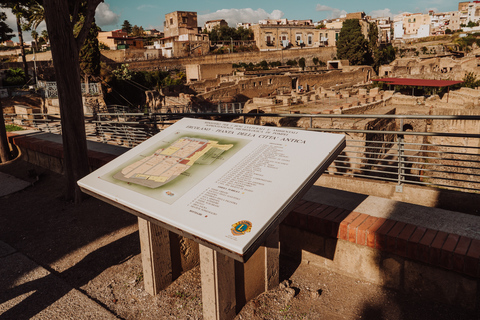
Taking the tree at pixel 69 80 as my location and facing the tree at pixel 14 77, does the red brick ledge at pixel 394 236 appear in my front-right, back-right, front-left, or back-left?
back-right

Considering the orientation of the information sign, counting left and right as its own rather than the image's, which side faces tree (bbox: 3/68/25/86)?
right

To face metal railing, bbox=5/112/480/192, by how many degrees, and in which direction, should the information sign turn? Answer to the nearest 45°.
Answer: approximately 180°

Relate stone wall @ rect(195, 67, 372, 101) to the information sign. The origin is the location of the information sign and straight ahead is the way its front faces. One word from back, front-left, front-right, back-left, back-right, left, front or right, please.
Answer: back-right

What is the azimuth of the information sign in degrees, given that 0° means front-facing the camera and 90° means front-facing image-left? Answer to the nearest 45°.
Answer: approximately 45°

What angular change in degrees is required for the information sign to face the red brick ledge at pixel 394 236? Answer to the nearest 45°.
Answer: approximately 135° to its left

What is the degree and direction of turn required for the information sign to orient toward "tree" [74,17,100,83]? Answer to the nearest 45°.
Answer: approximately 135° to its right

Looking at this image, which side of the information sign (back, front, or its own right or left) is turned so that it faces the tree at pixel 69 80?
right

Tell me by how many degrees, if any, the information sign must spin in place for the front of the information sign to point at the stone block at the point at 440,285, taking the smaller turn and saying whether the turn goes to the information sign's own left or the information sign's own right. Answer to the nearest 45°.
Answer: approximately 135° to the information sign's own left
